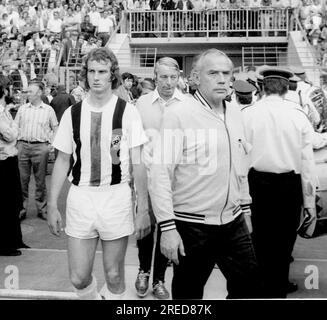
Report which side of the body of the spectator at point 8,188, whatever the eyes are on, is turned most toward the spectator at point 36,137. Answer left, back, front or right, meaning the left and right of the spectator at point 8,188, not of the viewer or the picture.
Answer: left

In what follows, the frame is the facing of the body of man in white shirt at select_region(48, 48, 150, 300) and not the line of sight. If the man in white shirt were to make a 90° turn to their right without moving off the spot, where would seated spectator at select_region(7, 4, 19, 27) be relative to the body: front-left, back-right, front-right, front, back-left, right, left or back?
right

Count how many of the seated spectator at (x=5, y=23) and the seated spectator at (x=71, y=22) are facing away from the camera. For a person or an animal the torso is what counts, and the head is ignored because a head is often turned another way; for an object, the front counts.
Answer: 0

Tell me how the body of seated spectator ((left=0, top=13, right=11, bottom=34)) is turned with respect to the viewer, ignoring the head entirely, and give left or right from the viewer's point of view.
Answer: facing the viewer

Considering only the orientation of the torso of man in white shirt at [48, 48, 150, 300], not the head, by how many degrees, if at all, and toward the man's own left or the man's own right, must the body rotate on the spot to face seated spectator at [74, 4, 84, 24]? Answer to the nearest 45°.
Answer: approximately 180°

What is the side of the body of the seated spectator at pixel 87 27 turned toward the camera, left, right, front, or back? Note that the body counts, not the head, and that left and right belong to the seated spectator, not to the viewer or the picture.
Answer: front

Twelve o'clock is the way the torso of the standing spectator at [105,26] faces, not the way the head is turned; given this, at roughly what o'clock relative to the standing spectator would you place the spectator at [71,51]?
The spectator is roughly at 1 o'clock from the standing spectator.

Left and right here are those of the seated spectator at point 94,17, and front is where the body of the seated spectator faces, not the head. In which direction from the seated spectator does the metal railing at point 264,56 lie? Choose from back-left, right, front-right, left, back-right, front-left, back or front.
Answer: left

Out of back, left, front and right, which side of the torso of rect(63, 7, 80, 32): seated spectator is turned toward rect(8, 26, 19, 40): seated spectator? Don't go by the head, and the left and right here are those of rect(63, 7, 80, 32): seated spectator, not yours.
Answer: right

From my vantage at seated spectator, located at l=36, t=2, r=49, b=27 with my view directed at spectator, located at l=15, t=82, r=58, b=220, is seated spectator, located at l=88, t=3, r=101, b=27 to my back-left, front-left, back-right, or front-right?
front-left

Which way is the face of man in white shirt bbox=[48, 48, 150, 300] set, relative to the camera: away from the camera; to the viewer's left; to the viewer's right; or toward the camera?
toward the camera

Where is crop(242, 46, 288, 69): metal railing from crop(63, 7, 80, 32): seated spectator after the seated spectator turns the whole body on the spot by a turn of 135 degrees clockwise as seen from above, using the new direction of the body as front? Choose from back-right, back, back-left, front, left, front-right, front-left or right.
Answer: back-right

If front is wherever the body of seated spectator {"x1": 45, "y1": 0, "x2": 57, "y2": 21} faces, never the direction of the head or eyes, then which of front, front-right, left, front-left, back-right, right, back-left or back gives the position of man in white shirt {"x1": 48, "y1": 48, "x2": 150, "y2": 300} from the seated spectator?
front

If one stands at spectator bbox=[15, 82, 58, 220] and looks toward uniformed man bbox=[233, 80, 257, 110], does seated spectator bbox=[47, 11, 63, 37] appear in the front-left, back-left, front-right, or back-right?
back-left

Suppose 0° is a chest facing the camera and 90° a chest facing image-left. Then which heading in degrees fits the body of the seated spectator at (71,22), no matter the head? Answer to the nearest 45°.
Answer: approximately 0°

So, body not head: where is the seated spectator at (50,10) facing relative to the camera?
toward the camera

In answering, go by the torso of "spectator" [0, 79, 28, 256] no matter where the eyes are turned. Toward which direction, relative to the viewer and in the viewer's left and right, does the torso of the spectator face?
facing to the right of the viewer

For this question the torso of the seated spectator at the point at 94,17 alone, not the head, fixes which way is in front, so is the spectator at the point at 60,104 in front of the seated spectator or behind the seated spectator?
in front

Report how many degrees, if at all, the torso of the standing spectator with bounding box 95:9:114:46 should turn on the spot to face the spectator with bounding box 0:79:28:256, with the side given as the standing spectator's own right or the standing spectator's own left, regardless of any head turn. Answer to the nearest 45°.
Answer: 0° — they already face them

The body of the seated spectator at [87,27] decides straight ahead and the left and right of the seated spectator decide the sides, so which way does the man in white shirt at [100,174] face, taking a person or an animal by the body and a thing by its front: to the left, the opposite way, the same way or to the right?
the same way

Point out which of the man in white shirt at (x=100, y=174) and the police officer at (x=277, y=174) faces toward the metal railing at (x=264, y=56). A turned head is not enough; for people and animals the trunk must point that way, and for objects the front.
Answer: the police officer
